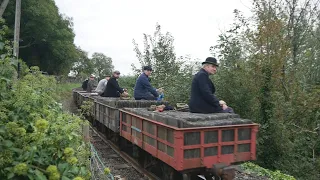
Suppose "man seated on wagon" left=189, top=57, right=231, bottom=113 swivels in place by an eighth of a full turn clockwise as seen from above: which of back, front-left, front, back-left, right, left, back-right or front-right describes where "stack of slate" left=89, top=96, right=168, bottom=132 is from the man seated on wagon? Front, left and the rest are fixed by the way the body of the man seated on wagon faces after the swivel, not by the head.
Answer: back

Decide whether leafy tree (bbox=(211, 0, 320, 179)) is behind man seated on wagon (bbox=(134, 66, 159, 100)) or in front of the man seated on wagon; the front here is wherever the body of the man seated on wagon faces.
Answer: in front

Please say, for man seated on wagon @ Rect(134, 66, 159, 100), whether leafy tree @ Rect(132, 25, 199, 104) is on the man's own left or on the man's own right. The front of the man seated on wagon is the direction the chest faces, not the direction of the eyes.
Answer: on the man's own left

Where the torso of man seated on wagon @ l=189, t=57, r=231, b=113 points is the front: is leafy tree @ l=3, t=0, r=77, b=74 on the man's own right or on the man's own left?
on the man's own left

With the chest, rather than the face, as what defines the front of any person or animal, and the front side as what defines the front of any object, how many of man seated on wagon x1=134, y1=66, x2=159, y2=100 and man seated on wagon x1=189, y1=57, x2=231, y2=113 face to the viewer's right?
2

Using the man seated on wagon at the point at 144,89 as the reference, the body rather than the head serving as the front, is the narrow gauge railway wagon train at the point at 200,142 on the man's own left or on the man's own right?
on the man's own right

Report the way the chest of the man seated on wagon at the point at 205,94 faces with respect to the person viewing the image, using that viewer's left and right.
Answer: facing to the right of the viewer
